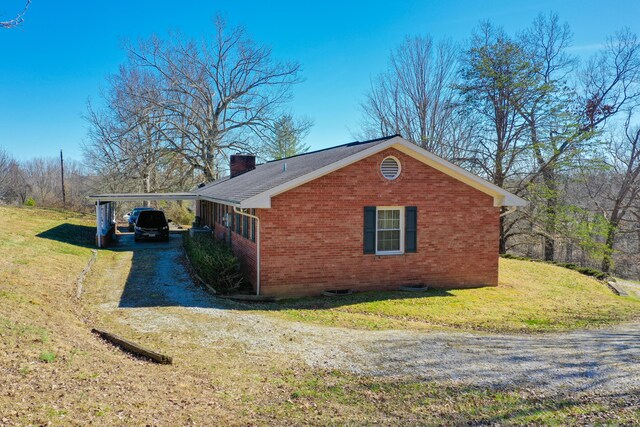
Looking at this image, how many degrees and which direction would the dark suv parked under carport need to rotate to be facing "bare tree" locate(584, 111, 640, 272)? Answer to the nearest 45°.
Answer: approximately 90° to its left

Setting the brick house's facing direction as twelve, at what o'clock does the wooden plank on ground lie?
The wooden plank on ground is roughly at 10 o'clock from the brick house.

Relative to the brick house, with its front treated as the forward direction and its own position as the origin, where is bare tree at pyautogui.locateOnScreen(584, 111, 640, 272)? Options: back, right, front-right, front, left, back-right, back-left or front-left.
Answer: back-right

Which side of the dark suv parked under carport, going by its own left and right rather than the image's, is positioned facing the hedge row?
front

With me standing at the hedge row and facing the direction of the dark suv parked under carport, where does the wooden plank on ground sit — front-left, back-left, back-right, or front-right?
back-left

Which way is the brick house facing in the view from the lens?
facing to the left of the viewer

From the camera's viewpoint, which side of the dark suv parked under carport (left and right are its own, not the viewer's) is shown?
front

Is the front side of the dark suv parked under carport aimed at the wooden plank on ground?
yes

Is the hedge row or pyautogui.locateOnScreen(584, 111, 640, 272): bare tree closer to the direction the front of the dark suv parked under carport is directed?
the hedge row

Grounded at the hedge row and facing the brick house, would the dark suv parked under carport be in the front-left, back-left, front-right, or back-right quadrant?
back-left

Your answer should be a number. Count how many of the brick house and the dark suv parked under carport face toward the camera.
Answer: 1
